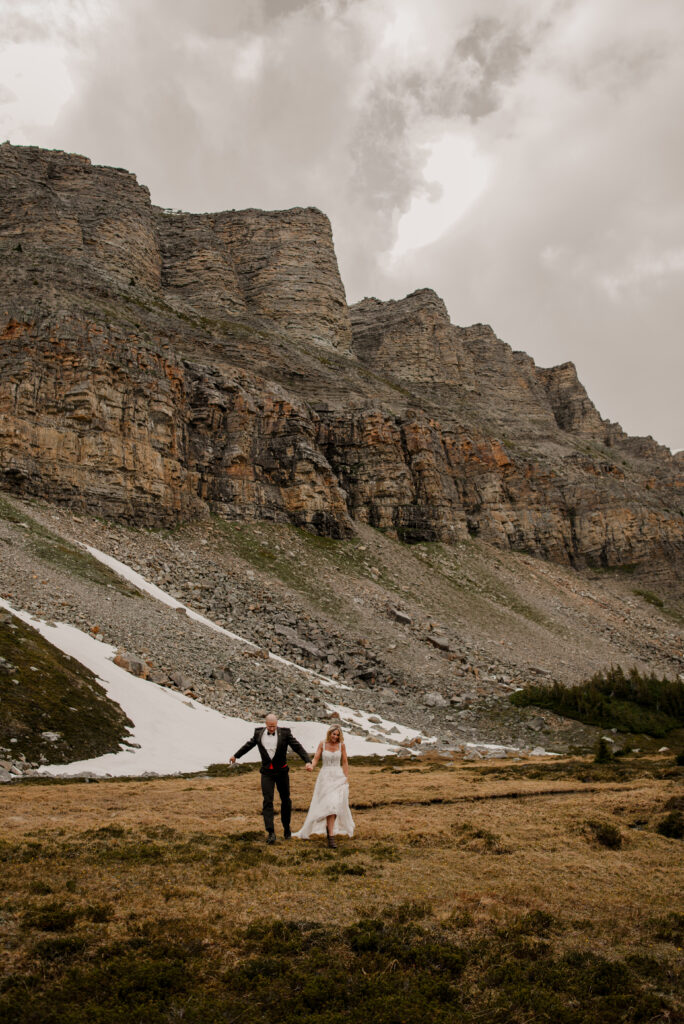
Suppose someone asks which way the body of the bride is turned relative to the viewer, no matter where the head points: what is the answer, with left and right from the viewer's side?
facing the viewer

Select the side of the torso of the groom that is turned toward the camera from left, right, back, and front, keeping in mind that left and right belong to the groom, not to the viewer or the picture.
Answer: front

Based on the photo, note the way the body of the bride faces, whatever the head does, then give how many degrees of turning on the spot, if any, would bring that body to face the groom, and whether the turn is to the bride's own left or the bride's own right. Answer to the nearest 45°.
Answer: approximately 90° to the bride's own right

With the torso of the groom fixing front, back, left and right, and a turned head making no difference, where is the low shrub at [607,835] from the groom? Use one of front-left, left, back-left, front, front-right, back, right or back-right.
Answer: left

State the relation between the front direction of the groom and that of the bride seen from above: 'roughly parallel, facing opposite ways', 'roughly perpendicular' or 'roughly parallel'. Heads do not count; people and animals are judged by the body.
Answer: roughly parallel

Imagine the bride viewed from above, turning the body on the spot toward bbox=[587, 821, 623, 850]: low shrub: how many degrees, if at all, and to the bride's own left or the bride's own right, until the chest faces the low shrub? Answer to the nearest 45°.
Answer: approximately 90° to the bride's own left

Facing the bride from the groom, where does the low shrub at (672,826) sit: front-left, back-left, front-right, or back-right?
front-left

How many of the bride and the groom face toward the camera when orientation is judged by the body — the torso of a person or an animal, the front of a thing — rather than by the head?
2

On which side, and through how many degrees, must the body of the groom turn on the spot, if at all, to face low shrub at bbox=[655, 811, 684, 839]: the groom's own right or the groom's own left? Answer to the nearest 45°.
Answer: approximately 90° to the groom's own left

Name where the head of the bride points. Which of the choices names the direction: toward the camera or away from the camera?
toward the camera

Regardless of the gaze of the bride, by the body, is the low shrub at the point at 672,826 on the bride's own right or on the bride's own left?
on the bride's own left
